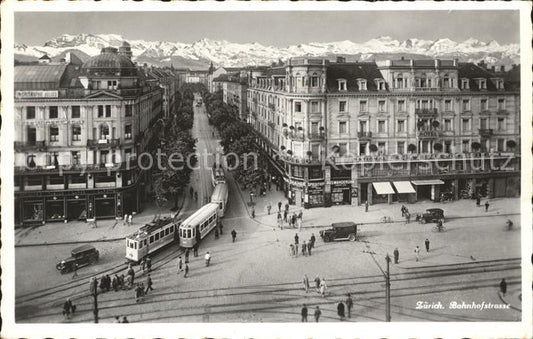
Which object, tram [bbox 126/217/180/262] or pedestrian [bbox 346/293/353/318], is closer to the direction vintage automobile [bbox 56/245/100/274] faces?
the pedestrian

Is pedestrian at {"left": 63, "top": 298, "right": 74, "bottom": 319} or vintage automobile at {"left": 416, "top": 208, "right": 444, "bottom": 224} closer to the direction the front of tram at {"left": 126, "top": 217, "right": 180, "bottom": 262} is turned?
the pedestrian

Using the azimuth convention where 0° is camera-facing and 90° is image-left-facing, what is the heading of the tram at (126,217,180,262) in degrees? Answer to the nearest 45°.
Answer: approximately 45°

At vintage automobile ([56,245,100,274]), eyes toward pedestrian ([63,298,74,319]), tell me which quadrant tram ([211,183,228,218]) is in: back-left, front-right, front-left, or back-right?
back-left

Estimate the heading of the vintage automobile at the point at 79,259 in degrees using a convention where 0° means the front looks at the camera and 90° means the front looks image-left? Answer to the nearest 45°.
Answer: approximately 45°
